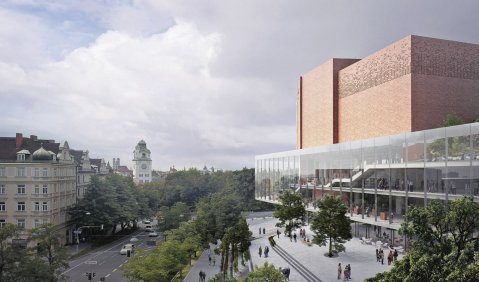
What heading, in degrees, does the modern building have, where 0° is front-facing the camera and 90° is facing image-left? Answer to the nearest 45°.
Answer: approximately 45°

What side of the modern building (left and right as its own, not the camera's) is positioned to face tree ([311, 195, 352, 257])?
front

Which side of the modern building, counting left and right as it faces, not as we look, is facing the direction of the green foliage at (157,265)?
front

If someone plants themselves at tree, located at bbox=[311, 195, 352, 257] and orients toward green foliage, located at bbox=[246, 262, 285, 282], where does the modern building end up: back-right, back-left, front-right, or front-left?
back-left

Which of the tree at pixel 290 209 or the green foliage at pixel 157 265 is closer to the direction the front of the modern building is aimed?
the green foliage

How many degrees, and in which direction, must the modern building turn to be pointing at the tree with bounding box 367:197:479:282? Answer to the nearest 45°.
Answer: approximately 45° to its left

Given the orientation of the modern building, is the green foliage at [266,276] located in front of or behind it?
in front
